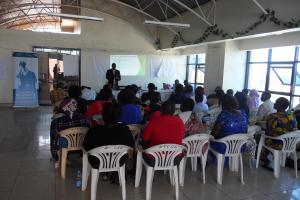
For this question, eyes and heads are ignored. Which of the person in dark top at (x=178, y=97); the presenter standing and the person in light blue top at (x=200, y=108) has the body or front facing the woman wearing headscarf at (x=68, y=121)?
the presenter standing

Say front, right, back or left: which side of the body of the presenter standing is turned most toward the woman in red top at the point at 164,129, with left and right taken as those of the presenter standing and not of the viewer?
front

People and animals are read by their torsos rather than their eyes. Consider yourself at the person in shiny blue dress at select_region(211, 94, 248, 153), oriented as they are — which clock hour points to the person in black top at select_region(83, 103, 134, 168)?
the person in black top at select_region(83, 103, 134, 168) is roughly at 9 o'clock from the person in shiny blue dress at select_region(211, 94, 248, 153).

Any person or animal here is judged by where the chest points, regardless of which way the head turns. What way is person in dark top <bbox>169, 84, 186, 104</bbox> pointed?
away from the camera

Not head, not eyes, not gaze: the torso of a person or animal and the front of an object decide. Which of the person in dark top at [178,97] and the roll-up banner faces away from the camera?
the person in dark top

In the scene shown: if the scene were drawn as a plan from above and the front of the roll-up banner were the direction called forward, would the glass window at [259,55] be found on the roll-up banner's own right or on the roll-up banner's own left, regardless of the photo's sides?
on the roll-up banner's own left

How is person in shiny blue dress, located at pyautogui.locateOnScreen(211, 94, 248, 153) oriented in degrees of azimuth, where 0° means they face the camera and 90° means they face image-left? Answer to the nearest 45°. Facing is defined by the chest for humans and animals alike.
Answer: approximately 135°

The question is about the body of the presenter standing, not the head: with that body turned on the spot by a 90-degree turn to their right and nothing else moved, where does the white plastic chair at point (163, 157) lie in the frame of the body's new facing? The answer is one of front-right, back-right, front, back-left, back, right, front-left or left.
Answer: left

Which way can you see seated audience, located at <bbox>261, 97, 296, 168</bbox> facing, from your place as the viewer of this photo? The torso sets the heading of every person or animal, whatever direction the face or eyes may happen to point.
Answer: facing away from the viewer and to the left of the viewer

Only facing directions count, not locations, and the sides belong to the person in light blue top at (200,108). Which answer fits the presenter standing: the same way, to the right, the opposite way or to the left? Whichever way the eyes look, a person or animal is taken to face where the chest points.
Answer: the opposite way

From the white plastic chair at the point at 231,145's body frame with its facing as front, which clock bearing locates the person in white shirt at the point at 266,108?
The person in white shirt is roughly at 2 o'clock from the white plastic chair.

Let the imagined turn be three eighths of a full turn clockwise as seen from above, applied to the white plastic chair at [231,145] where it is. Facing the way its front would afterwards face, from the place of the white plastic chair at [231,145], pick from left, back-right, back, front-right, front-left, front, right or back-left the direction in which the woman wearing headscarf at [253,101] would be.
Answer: left

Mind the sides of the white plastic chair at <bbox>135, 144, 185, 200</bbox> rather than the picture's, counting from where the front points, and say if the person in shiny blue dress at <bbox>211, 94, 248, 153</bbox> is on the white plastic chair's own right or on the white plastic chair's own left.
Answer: on the white plastic chair's own right
